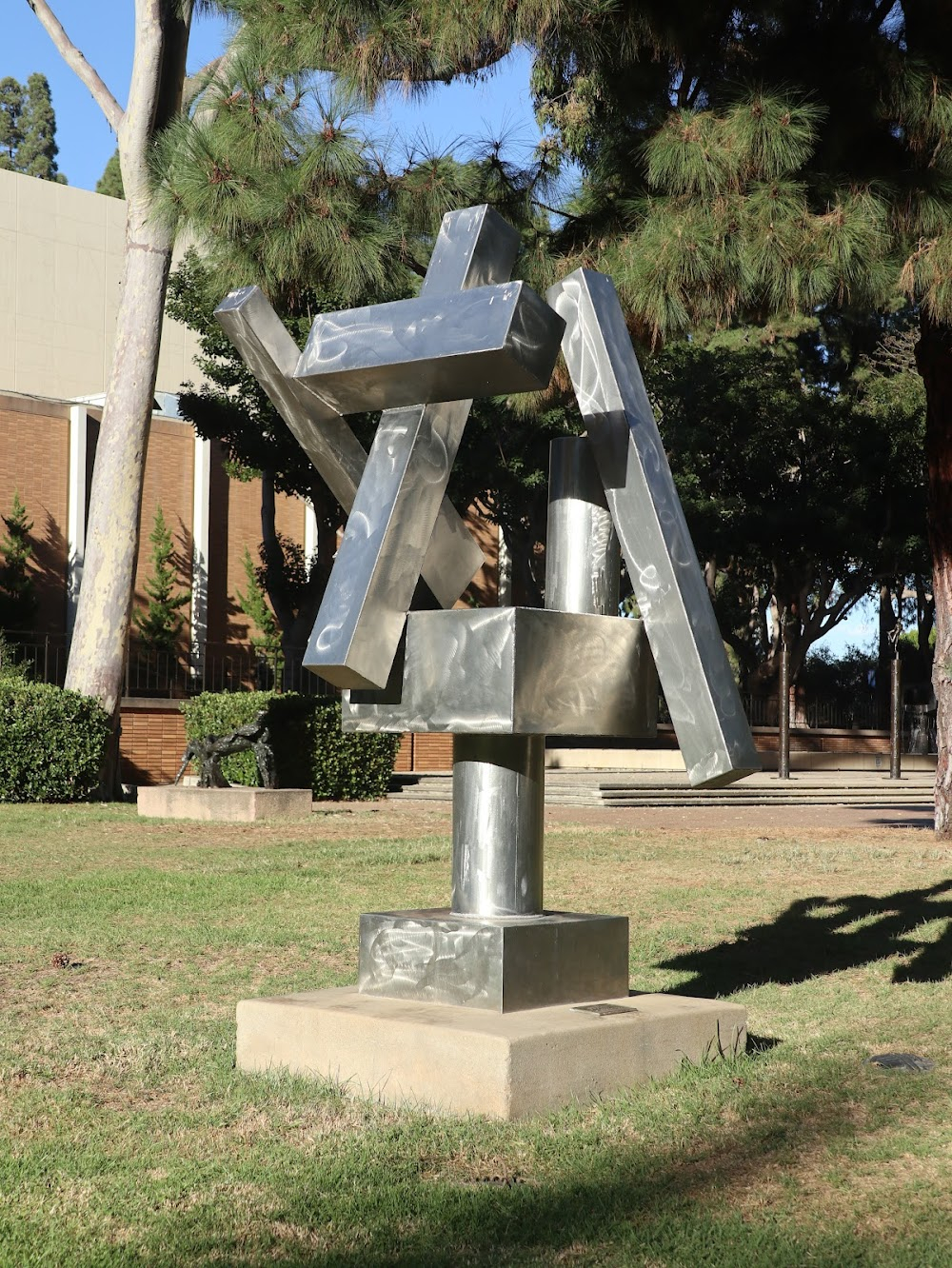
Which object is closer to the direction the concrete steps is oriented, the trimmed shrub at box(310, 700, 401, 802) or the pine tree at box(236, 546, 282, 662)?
the trimmed shrub

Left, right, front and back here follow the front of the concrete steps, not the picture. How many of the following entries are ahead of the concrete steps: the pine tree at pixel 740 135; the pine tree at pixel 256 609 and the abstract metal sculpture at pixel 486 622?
2

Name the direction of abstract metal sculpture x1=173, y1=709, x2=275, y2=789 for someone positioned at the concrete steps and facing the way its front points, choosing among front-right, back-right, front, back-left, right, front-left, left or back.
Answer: front-right

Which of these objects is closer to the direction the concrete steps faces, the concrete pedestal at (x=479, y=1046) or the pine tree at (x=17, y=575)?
the concrete pedestal

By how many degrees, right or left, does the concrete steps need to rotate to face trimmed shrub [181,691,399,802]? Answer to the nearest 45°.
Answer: approximately 45° to its right

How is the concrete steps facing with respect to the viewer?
toward the camera

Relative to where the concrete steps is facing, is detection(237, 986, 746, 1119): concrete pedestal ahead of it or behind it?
ahead

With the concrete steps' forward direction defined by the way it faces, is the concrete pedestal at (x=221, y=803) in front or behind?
in front

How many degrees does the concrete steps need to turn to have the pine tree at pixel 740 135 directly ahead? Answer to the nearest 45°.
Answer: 0° — it already faces it

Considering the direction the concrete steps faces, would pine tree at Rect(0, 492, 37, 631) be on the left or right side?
on its right

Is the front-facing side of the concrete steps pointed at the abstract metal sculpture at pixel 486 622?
yes
